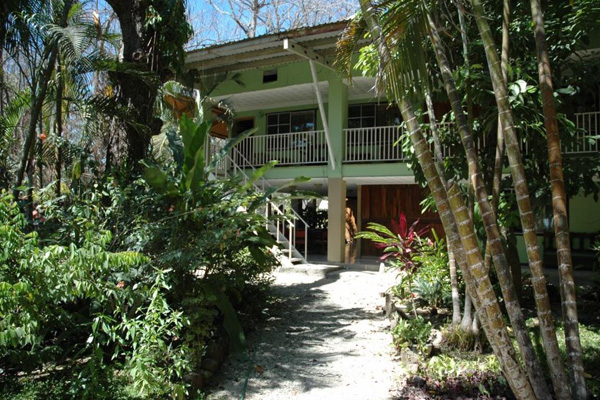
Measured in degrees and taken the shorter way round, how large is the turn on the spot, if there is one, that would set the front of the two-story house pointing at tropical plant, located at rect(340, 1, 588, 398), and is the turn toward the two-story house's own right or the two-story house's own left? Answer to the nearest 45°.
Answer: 0° — it already faces it

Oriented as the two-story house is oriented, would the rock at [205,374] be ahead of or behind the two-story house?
ahead

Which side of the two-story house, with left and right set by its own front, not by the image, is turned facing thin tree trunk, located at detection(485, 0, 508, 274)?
front

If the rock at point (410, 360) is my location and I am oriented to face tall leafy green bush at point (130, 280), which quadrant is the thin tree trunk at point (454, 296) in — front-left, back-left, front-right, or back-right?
back-right

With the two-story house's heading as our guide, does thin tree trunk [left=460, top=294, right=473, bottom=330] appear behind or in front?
in front

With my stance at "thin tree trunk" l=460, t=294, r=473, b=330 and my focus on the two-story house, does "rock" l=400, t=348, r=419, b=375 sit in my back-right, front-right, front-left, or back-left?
back-left

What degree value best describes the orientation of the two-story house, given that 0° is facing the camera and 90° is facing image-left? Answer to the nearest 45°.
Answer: approximately 0°
